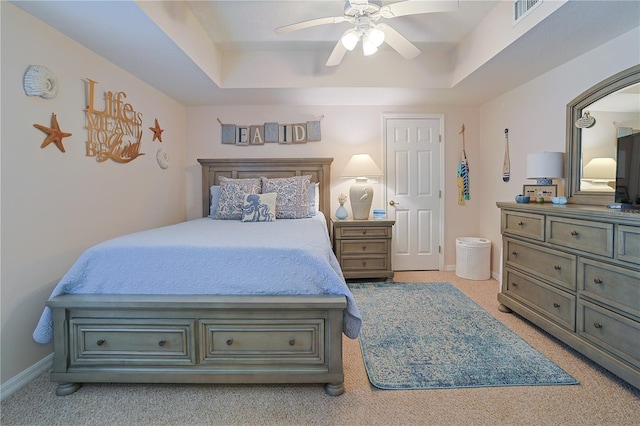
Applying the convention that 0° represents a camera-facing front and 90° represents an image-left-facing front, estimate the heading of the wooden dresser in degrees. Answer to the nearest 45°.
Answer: approximately 45°

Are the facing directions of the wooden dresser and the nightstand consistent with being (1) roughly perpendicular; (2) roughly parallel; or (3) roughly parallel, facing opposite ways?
roughly perpendicular

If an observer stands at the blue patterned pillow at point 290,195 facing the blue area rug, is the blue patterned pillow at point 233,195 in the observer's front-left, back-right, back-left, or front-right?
back-right

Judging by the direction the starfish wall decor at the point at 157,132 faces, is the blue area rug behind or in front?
in front

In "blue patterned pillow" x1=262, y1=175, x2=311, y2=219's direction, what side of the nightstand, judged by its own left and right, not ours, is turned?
right

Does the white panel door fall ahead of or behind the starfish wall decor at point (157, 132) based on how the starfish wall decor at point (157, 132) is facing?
ahead

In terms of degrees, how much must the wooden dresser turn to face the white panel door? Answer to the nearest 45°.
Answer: approximately 90° to its right

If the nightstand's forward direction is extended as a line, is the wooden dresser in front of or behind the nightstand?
in front

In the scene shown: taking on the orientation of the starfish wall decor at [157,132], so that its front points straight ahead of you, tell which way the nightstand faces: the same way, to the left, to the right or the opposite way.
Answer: to the right

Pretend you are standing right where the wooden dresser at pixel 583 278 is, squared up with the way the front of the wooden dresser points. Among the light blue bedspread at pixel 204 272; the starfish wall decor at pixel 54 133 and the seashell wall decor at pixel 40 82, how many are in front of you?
3

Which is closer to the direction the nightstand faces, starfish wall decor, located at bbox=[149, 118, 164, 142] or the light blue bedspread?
the light blue bedspread

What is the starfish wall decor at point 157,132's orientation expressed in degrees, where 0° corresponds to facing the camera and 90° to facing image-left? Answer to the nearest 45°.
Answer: approximately 315°

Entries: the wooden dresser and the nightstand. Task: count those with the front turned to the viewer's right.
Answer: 0

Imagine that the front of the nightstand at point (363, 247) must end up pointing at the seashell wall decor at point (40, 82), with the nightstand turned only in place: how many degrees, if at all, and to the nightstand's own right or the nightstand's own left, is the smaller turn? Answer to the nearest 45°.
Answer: approximately 45° to the nightstand's own right

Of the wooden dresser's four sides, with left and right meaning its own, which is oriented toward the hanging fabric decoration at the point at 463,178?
right

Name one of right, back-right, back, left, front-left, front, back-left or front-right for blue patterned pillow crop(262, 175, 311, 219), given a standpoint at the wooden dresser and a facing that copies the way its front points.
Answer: front-right

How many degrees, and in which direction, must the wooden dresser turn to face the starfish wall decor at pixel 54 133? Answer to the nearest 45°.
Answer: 0° — it already faces it

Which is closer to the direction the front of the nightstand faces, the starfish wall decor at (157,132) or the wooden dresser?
the wooden dresser
